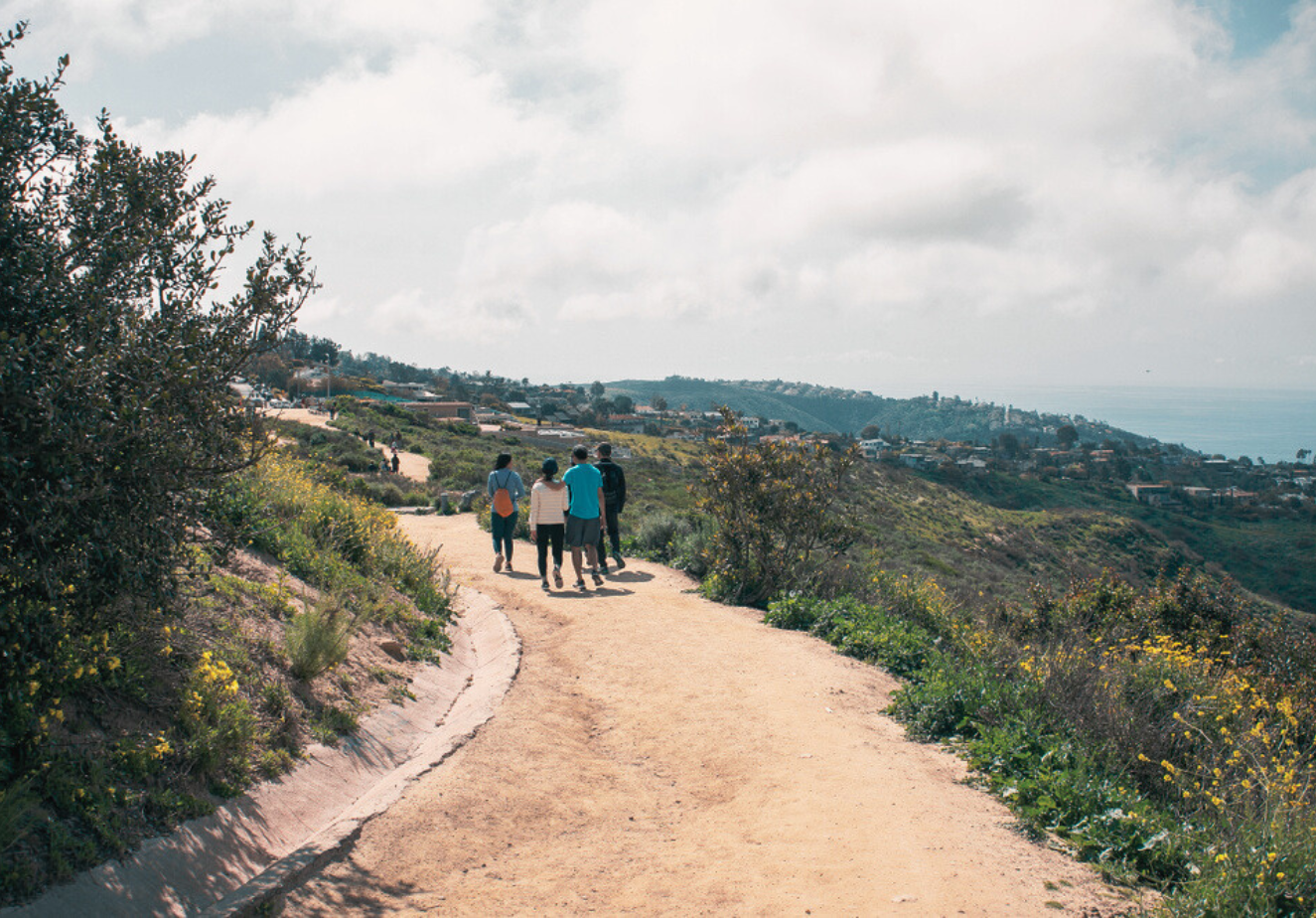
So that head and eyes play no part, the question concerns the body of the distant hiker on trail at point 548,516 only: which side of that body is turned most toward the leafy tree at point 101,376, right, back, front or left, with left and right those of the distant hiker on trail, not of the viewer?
back

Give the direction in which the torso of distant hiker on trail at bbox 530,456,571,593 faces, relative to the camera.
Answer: away from the camera

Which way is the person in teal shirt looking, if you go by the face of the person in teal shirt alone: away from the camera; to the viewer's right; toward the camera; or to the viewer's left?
away from the camera

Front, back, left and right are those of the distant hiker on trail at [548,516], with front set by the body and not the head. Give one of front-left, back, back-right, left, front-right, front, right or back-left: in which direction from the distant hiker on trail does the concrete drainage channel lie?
back

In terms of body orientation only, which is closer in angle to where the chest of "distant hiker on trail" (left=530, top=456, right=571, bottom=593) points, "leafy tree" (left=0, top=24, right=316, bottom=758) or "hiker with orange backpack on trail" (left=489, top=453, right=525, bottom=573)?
the hiker with orange backpack on trail

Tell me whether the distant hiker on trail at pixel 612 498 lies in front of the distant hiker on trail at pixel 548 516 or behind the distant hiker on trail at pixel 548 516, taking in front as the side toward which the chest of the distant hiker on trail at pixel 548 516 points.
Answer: in front

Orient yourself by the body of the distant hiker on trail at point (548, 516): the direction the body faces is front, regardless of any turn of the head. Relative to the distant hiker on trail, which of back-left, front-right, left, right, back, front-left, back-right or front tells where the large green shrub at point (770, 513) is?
right
